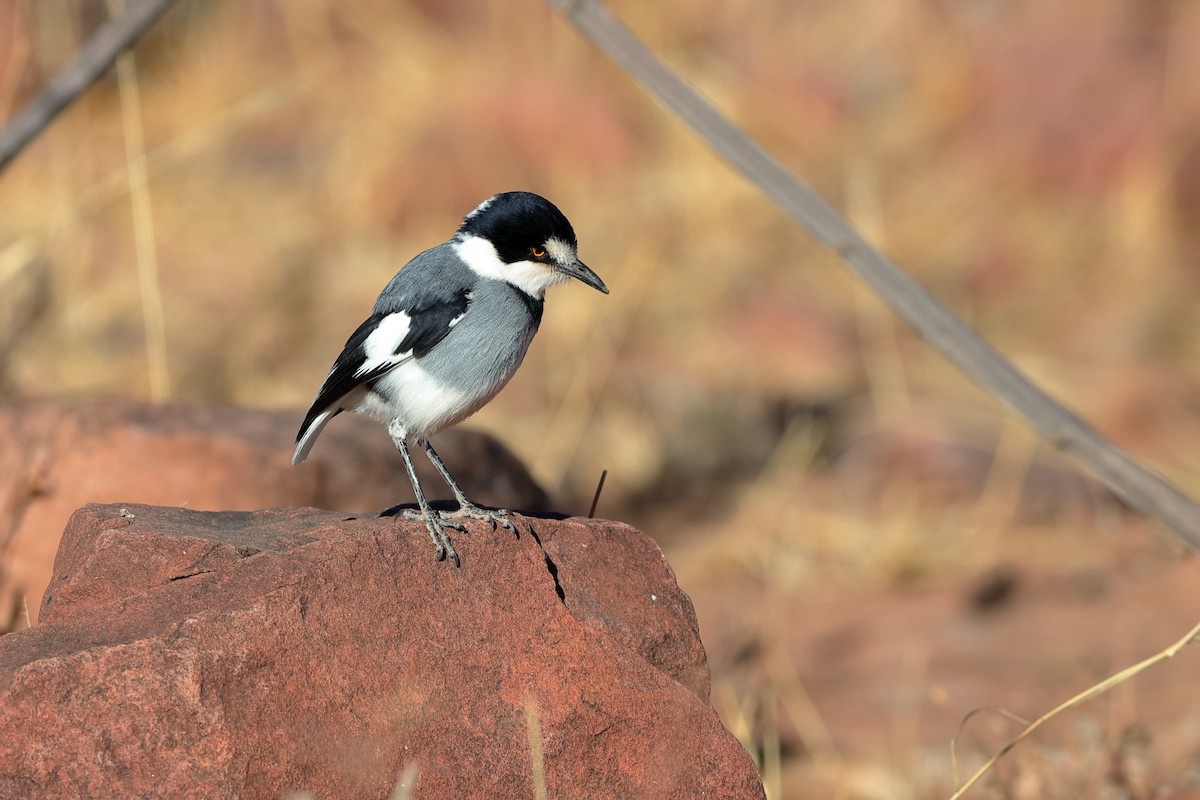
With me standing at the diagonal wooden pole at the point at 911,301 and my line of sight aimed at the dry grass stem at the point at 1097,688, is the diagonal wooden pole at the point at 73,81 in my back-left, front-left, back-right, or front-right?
back-right

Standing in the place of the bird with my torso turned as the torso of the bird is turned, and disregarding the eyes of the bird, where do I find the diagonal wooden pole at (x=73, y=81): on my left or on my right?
on my left

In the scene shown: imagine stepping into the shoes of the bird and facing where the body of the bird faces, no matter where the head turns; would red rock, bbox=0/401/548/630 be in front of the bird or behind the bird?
behind

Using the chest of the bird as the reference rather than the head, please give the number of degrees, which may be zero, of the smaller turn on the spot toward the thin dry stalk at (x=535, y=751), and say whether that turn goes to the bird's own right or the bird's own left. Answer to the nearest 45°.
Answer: approximately 90° to the bird's own right

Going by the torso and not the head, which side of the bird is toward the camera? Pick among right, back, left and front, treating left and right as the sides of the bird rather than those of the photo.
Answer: right
